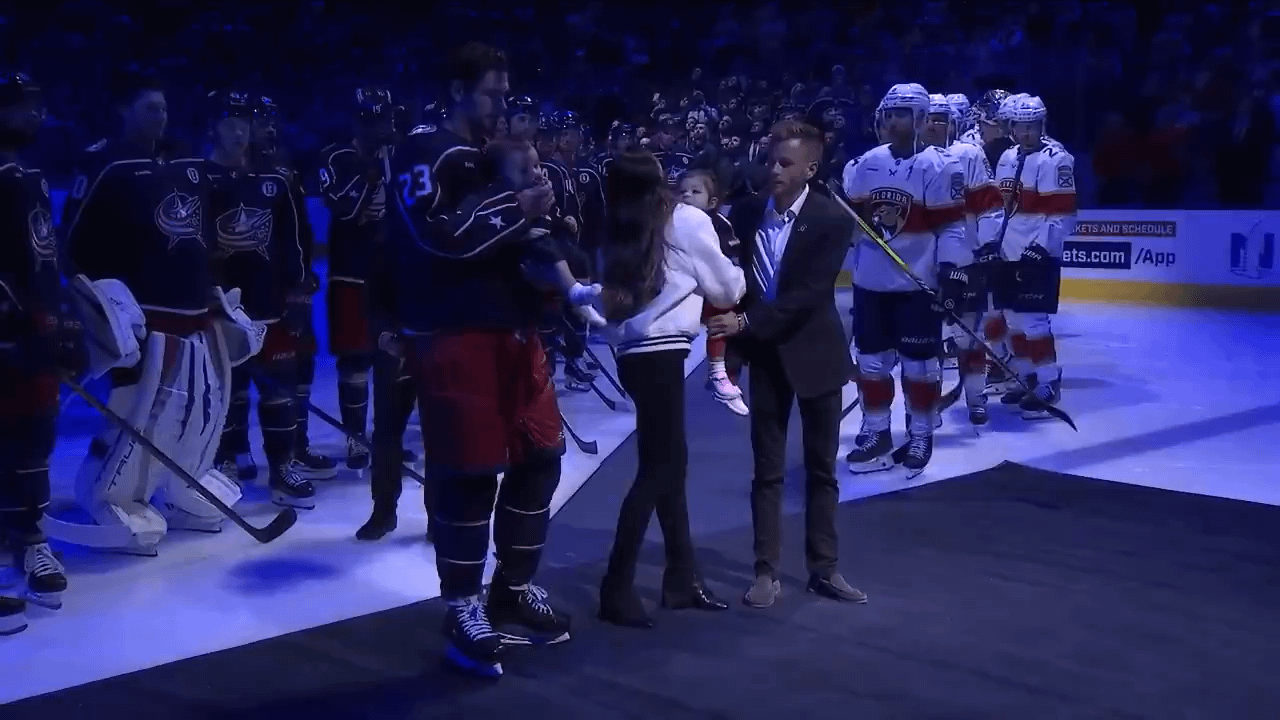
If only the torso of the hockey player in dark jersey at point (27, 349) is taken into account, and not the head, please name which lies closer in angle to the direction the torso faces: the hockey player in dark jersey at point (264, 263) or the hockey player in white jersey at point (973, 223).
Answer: the hockey player in white jersey

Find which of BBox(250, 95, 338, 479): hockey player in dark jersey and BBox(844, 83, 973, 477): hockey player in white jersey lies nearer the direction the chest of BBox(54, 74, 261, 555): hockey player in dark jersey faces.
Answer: the hockey player in white jersey

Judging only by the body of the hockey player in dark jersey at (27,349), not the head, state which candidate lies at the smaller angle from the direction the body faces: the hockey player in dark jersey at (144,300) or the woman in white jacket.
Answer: the woman in white jacket

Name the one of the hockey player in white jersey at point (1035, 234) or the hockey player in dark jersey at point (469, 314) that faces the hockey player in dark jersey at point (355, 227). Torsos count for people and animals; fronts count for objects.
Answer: the hockey player in white jersey

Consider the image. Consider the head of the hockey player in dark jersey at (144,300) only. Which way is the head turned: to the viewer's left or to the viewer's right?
to the viewer's right

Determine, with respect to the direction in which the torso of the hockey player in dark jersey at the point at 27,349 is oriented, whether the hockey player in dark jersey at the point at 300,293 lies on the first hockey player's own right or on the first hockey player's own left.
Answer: on the first hockey player's own left

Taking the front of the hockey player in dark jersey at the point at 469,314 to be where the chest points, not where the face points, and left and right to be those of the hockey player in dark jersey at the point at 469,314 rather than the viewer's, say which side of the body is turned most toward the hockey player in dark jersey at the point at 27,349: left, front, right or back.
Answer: back
